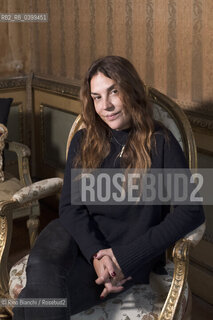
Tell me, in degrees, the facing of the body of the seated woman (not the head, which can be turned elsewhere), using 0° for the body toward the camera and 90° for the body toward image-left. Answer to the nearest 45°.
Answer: approximately 45°

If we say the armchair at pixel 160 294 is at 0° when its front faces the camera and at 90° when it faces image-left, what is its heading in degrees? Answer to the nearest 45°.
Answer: approximately 45°
